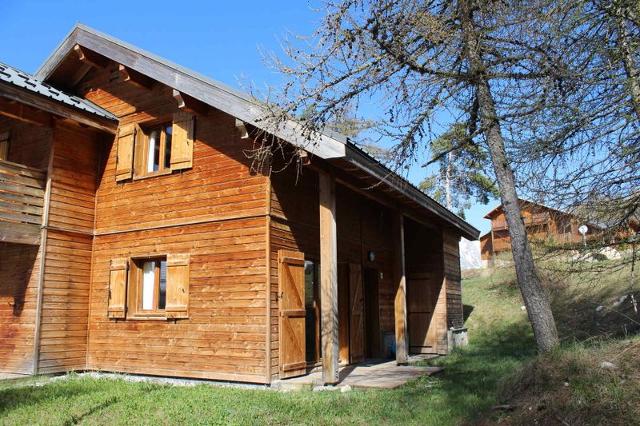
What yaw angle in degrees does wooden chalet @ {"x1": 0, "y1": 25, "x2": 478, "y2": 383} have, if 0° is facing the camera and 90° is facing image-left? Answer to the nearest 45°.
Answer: approximately 315°
